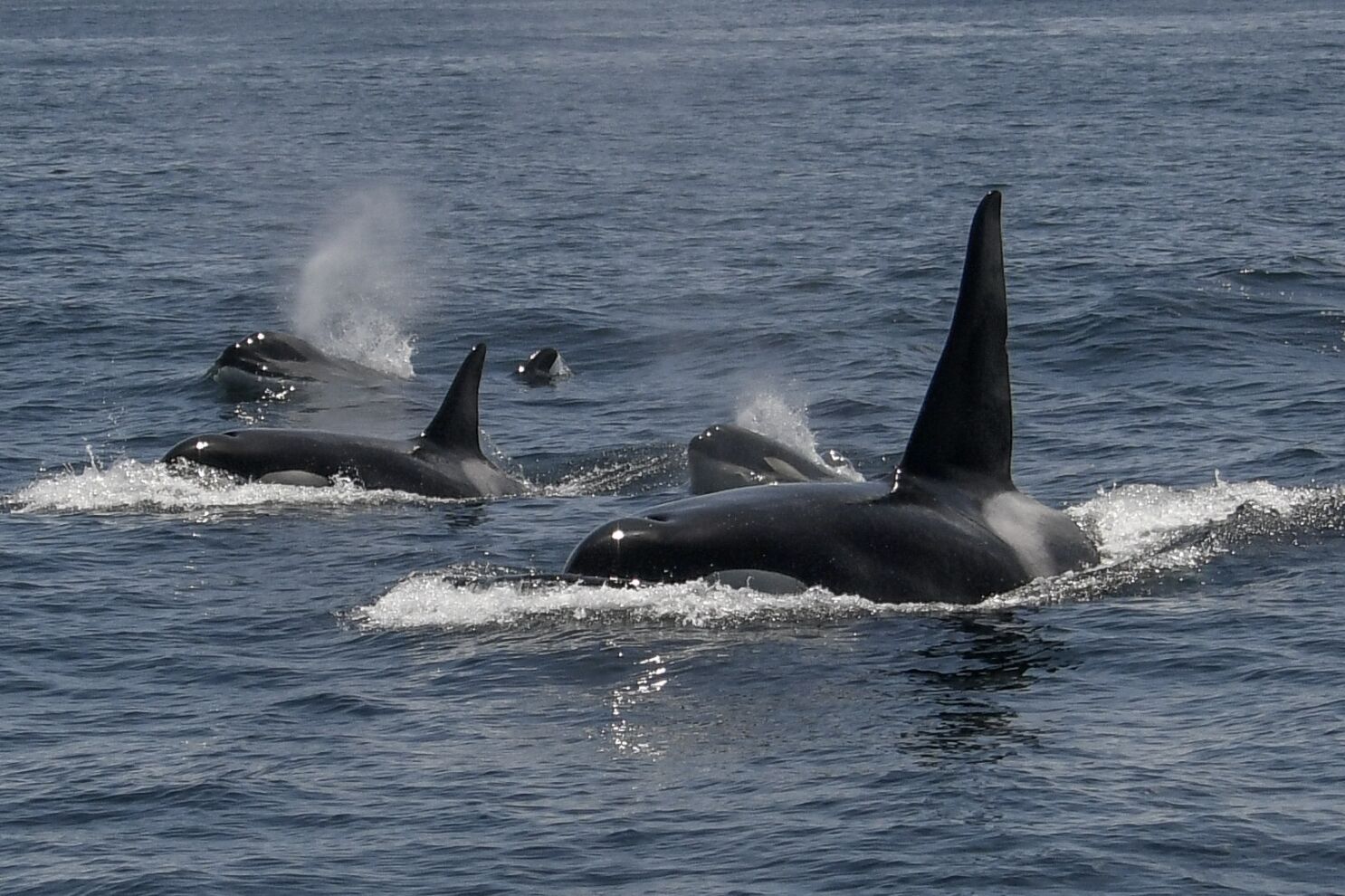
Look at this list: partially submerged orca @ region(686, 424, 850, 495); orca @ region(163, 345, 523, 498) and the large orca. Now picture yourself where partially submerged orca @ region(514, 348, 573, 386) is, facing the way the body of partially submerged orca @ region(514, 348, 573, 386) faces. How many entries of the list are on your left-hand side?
3

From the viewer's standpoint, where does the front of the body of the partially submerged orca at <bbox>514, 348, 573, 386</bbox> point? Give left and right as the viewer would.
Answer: facing to the left of the viewer

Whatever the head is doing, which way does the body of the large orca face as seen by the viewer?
to the viewer's left

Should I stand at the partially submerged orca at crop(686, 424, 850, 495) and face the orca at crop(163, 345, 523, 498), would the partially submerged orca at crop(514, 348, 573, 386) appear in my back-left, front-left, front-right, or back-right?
front-right

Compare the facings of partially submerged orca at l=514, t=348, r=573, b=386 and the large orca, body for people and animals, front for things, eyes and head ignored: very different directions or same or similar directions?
same or similar directions

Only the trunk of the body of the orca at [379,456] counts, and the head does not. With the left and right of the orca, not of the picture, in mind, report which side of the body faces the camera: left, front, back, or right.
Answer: left

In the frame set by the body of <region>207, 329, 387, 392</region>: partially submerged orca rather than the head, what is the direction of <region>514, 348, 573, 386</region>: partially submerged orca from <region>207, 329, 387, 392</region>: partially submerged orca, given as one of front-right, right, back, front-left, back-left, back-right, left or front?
back

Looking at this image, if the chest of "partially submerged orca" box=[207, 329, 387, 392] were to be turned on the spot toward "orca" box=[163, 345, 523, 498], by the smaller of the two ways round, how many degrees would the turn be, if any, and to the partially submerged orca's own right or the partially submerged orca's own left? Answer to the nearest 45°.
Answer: approximately 90° to the partially submerged orca's own left

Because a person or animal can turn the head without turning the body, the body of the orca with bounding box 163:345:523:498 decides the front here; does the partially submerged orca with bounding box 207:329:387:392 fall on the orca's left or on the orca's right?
on the orca's right

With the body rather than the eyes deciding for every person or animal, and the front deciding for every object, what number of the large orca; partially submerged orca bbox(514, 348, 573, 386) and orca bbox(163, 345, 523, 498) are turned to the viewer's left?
3

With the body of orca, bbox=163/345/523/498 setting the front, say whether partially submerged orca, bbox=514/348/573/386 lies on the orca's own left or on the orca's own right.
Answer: on the orca's own right

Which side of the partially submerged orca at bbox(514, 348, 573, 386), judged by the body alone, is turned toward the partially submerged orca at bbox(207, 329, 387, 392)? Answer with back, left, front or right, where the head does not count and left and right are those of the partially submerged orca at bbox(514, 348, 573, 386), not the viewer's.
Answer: front

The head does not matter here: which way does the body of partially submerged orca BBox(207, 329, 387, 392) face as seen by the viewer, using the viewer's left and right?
facing to the left of the viewer
